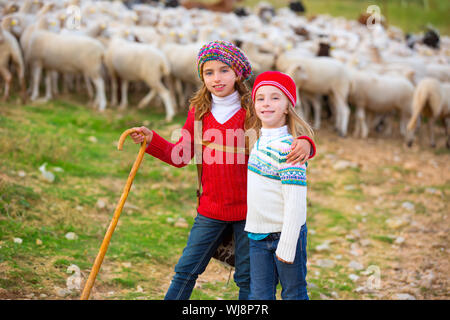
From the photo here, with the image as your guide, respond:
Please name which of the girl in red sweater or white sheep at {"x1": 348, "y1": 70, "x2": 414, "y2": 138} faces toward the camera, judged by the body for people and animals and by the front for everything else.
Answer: the girl in red sweater

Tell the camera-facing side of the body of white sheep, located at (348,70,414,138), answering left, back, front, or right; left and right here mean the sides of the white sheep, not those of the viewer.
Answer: left

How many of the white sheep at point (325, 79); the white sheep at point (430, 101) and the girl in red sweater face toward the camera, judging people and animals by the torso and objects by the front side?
1

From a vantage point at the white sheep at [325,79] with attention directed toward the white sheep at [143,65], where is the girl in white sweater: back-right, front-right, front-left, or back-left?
front-left

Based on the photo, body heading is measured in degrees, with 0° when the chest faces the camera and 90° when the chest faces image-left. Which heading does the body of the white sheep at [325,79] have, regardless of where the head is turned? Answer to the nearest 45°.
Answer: approximately 90°

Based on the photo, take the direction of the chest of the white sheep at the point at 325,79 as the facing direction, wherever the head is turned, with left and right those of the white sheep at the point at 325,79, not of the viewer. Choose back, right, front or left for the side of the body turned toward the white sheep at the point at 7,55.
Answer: front

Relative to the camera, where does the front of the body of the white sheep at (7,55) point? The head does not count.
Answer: to the viewer's left

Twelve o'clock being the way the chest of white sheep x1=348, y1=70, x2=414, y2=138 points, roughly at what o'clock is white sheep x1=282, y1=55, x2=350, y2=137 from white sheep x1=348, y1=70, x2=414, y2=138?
white sheep x1=282, y1=55, x2=350, y2=137 is roughly at 11 o'clock from white sheep x1=348, y1=70, x2=414, y2=138.

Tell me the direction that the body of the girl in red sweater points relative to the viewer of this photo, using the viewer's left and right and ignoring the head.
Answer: facing the viewer

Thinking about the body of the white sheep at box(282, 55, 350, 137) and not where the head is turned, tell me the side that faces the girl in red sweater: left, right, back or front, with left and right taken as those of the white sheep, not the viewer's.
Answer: left

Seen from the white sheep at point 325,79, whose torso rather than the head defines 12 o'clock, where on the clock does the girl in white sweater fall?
The girl in white sweater is roughly at 9 o'clock from the white sheep.

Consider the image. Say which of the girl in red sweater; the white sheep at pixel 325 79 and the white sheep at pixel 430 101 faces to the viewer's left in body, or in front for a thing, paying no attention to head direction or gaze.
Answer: the white sheep at pixel 325 79

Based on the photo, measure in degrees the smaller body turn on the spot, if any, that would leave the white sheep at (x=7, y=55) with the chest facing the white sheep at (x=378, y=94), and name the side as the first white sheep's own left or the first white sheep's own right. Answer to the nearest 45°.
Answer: approximately 180°
